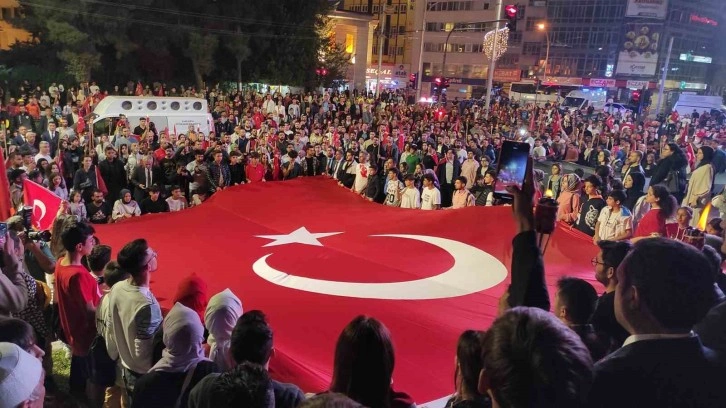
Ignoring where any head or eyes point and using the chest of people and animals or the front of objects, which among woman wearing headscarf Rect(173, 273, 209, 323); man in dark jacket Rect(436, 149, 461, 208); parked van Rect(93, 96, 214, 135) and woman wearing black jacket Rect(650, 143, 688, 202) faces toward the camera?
the man in dark jacket

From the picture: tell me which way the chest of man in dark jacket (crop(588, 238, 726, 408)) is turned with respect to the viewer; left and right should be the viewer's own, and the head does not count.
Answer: facing away from the viewer and to the left of the viewer

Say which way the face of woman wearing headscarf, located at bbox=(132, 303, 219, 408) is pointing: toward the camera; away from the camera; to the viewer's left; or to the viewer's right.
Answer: away from the camera

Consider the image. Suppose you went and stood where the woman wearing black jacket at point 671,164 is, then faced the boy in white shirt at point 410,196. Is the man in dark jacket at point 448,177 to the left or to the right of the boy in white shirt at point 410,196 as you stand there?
right

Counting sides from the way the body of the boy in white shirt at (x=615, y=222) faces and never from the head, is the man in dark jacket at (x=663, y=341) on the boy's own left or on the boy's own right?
on the boy's own left

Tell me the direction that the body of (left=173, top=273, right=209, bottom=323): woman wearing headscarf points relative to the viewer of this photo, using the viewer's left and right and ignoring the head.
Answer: facing away from the viewer and to the right of the viewer

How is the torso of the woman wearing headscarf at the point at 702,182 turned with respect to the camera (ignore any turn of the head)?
to the viewer's left

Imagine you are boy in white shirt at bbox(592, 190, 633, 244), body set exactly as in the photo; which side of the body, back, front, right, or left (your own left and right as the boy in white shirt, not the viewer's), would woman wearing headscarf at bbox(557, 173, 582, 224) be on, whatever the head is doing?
right

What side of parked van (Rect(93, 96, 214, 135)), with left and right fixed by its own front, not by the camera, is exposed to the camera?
left
